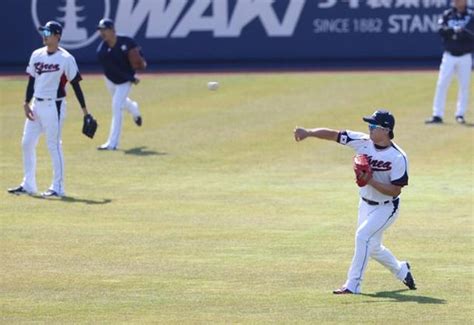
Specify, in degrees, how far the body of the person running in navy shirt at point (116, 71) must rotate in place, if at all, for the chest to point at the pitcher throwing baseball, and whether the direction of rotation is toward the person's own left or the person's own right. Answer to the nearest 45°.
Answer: approximately 45° to the person's own left

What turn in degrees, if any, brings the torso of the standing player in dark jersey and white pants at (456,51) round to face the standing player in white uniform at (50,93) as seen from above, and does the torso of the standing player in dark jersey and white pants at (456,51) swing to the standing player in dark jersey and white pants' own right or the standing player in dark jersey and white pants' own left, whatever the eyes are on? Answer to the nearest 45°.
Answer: approximately 45° to the standing player in dark jersey and white pants' own right

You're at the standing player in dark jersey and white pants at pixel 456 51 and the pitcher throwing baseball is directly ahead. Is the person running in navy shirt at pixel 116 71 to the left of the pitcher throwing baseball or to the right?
right

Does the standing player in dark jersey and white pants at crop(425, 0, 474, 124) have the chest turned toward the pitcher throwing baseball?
yes
